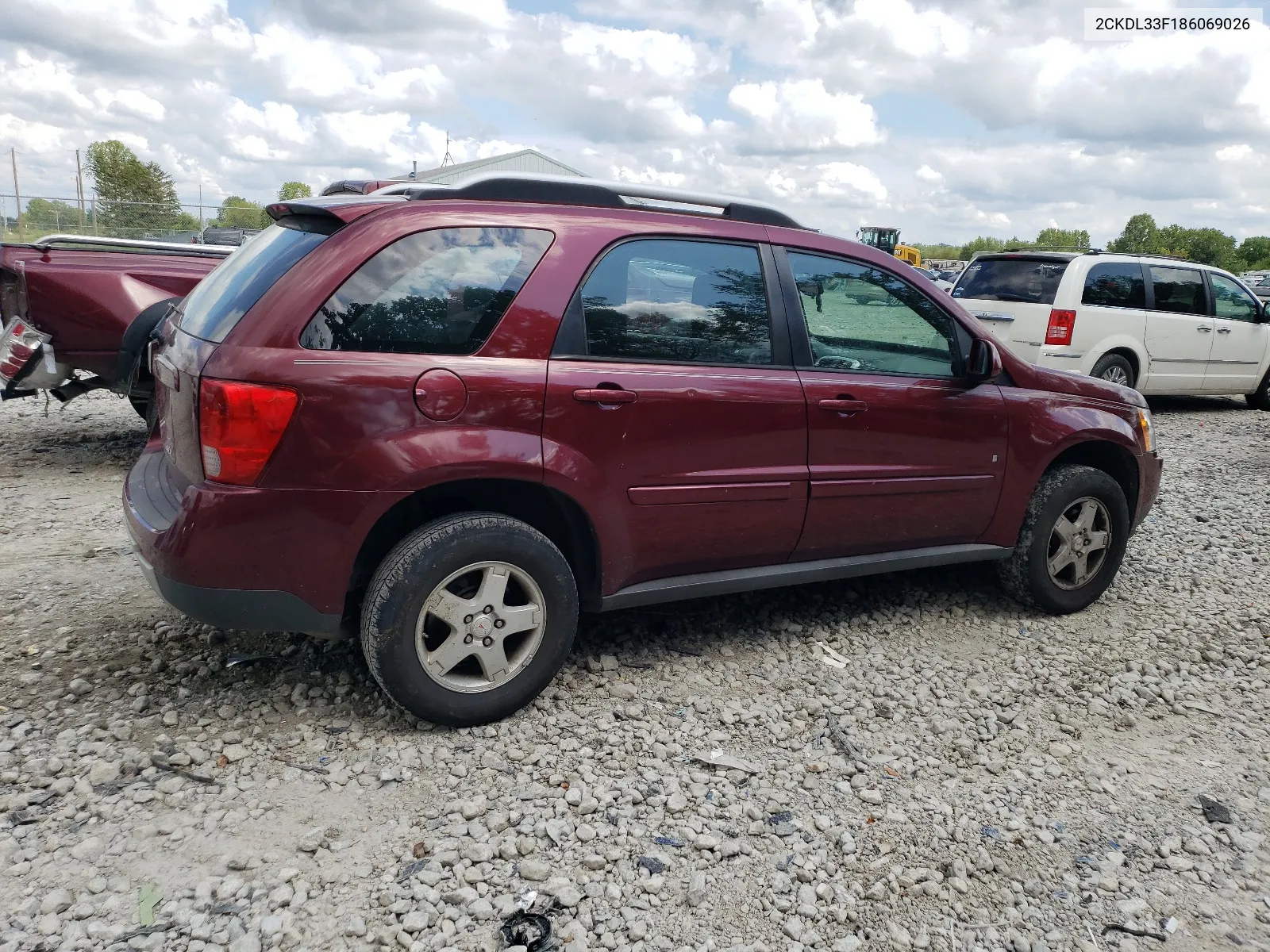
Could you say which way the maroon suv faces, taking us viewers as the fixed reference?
facing away from the viewer and to the right of the viewer

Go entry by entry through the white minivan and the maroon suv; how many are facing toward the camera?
0

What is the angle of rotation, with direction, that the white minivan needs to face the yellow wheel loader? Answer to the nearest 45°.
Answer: approximately 45° to its left

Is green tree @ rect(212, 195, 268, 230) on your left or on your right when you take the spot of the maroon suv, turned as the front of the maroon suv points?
on your left

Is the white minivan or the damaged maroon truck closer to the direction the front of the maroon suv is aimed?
the white minivan

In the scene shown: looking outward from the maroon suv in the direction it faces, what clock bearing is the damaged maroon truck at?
The damaged maroon truck is roughly at 9 o'clock from the maroon suv.

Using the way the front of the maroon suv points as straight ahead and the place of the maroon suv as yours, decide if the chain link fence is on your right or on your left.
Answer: on your left

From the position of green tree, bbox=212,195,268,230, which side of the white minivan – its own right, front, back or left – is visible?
left

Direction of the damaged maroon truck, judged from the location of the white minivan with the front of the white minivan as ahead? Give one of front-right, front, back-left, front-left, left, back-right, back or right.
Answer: back

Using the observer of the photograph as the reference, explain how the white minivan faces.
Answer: facing away from the viewer and to the right of the viewer
